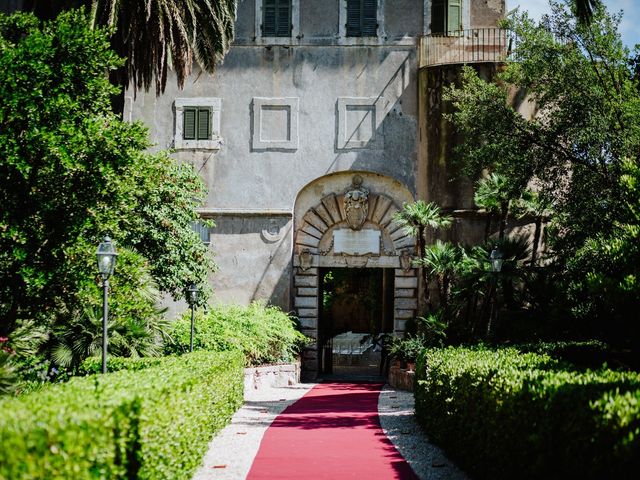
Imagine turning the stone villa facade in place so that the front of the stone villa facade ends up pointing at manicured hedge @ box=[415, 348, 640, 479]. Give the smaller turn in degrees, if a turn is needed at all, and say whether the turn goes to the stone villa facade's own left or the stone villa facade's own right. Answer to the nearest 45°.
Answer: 0° — it already faces it

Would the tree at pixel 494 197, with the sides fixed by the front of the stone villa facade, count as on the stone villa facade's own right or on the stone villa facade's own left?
on the stone villa facade's own left

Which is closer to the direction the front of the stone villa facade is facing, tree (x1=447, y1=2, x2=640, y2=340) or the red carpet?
the red carpet

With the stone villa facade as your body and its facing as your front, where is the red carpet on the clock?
The red carpet is roughly at 12 o'clock from the stone villa facade.

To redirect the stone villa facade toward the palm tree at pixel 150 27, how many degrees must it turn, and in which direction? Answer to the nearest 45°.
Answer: approximately 45° to its right

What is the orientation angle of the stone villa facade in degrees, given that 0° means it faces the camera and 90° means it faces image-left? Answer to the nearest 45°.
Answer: approximately 0°

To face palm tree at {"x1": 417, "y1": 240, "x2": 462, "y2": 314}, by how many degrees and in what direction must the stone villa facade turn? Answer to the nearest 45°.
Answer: approximately 45° to its left
